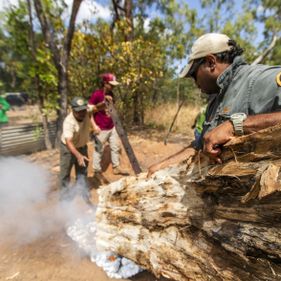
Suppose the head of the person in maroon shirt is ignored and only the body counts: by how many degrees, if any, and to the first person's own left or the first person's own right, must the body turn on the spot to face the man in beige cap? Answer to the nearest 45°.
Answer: approximately 45° to the first person's own right

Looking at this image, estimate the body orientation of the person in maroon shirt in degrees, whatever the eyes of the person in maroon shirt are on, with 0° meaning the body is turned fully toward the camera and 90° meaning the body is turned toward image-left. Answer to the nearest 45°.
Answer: approximately 315°

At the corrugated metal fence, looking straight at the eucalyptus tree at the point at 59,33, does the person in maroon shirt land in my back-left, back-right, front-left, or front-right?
front-right

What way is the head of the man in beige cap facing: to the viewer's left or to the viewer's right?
to the viewer's left

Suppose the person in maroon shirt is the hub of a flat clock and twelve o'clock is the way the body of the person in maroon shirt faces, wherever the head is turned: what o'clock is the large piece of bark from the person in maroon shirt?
The large piece of bark is roughly at 1 o'clock from the person in maroon shirt.

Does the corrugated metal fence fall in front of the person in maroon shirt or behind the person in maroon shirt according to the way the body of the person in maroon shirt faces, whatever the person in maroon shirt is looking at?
behind

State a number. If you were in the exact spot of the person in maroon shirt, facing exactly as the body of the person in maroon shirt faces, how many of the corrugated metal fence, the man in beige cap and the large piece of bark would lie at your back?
1

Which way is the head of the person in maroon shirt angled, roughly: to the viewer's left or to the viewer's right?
to the viewer's right
